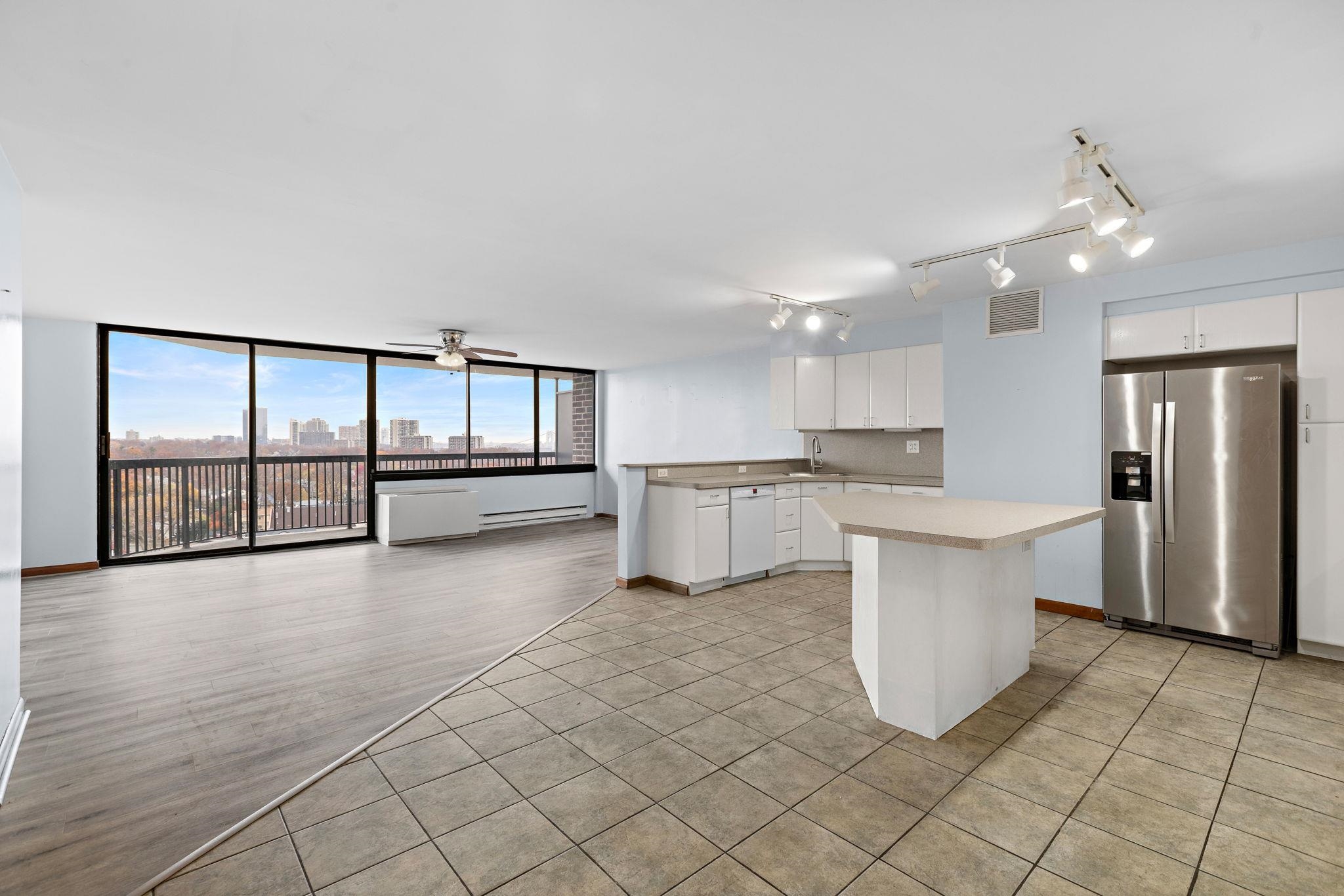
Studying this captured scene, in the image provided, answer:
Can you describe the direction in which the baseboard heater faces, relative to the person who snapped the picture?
facing the viewer and to the right of the viewer

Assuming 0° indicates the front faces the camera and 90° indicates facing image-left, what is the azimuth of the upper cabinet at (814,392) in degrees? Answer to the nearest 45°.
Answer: approximately 0°

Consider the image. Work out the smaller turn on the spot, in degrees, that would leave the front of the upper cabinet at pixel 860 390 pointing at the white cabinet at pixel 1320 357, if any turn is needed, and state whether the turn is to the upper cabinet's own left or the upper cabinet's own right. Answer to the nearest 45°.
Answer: approximately 45° to the upper cabinet's own left

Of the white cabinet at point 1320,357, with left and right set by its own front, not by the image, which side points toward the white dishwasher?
right

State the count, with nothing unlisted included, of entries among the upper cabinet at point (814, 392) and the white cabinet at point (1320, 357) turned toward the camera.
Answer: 2

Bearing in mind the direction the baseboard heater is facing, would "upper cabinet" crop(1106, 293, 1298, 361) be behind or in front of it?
in front

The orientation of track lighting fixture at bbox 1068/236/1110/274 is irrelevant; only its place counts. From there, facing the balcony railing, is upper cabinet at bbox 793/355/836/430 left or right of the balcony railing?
right

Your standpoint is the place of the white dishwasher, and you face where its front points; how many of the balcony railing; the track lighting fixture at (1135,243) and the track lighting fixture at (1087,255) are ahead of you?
2
